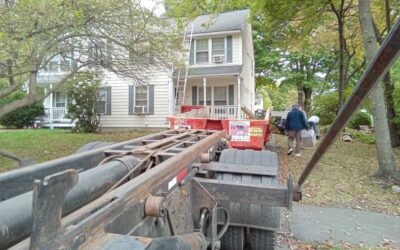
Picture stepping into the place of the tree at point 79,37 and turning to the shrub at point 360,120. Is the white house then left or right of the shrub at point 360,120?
left

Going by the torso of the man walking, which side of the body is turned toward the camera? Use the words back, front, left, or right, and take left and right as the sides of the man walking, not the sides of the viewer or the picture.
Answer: back

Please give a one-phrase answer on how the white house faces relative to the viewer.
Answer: facing the viewer

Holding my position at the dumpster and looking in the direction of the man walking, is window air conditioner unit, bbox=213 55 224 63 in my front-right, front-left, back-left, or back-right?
front-left

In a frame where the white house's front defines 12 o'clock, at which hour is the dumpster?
The dumpster is roughly at 12 o'clock from the white house.

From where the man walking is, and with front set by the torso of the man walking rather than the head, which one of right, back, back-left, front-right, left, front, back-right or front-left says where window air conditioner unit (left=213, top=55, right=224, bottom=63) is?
front-left

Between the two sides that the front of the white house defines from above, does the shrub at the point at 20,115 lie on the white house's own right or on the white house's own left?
on the white house's own right
